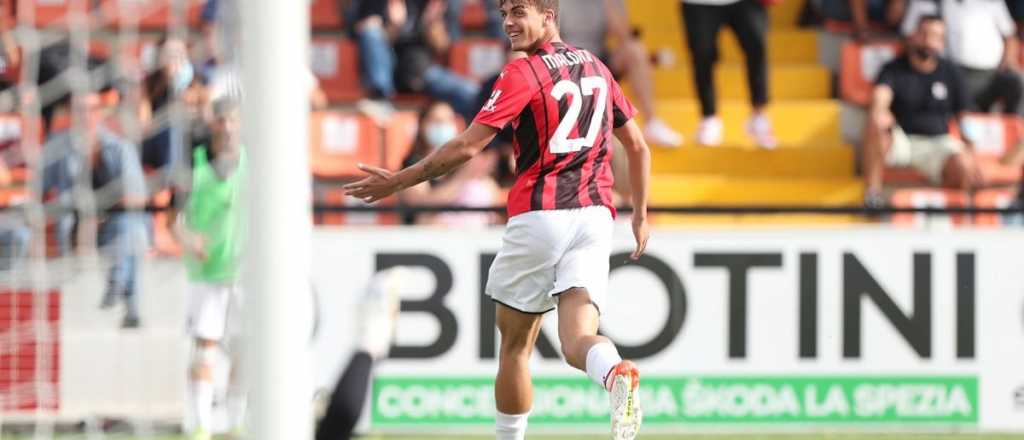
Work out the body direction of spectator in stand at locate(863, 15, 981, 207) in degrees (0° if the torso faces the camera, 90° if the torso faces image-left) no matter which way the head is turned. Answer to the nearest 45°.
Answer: approximately 0°

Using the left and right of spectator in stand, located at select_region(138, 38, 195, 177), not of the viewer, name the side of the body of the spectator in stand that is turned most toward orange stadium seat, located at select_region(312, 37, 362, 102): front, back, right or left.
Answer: left

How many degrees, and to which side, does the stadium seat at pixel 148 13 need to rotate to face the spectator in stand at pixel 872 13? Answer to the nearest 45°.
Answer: approximately 90° to its left
